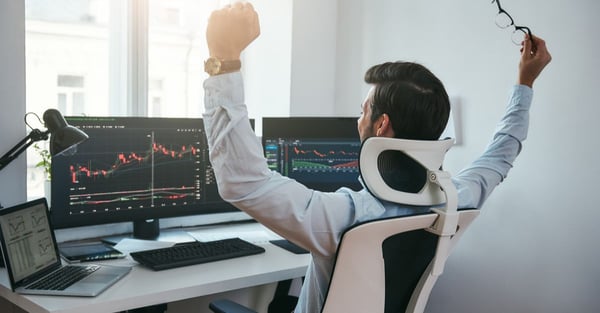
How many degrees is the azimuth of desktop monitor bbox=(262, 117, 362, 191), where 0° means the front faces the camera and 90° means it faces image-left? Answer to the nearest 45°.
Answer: approximately 0°

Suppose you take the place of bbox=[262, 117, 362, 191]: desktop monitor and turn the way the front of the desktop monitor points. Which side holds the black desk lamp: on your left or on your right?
on your right

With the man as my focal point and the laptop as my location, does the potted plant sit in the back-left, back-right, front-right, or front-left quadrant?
back-left

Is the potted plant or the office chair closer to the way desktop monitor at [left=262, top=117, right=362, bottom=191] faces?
the office chair

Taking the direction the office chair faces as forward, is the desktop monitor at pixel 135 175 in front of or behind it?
in front

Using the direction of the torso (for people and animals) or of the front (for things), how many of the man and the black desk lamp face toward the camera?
0

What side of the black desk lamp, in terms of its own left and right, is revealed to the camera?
right

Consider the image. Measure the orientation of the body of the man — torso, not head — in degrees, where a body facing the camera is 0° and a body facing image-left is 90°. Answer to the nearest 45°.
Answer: approximately 135°

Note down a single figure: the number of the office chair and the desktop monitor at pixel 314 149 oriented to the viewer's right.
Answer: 0

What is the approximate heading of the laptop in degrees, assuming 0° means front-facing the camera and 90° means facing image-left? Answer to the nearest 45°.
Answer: approximately 315°

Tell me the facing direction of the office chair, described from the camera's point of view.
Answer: facing away from the viewer and to the left of the viewer

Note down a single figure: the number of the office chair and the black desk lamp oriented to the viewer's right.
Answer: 1

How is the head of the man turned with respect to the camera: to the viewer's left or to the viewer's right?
to the viewer's left

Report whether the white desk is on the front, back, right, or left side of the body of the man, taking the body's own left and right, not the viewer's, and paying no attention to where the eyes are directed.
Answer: front
